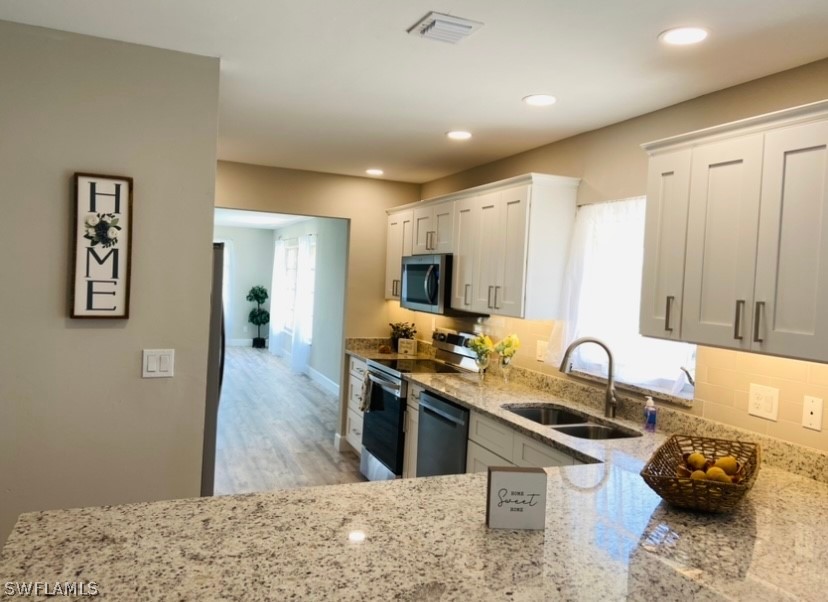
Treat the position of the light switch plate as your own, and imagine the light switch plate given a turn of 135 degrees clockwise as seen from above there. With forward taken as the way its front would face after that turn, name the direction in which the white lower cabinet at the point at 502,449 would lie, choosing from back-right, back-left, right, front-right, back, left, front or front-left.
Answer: back-right

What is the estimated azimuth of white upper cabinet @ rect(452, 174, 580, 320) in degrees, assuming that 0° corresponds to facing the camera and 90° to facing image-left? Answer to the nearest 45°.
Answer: approximately 45°

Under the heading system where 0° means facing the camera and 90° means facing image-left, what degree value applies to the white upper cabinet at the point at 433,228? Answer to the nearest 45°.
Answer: approximately 45°

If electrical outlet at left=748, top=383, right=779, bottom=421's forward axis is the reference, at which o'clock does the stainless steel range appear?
The stainless steel range is roughly at 2 o'clock from the electrical outlet.

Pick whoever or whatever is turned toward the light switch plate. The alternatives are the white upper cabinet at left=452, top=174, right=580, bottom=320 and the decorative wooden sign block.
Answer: the white upper cabinet

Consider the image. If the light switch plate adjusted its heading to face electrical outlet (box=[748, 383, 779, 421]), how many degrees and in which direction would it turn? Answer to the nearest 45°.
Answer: approximately 45° to its left

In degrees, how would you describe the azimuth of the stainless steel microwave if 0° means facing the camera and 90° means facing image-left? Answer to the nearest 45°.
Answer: approximately 45°

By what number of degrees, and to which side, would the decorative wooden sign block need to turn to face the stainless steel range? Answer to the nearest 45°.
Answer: approximately 180°

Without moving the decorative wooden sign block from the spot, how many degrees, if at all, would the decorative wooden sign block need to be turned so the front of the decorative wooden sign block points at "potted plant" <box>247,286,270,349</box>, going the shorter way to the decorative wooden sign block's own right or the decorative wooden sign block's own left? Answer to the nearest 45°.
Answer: approximately 135° to the decorative wooden sign block's own right

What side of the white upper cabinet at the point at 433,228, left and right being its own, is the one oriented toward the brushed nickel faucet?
left

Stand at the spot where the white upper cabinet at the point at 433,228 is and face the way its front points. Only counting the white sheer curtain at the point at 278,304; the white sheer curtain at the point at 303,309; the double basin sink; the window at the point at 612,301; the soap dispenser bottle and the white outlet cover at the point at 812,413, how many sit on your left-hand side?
4
